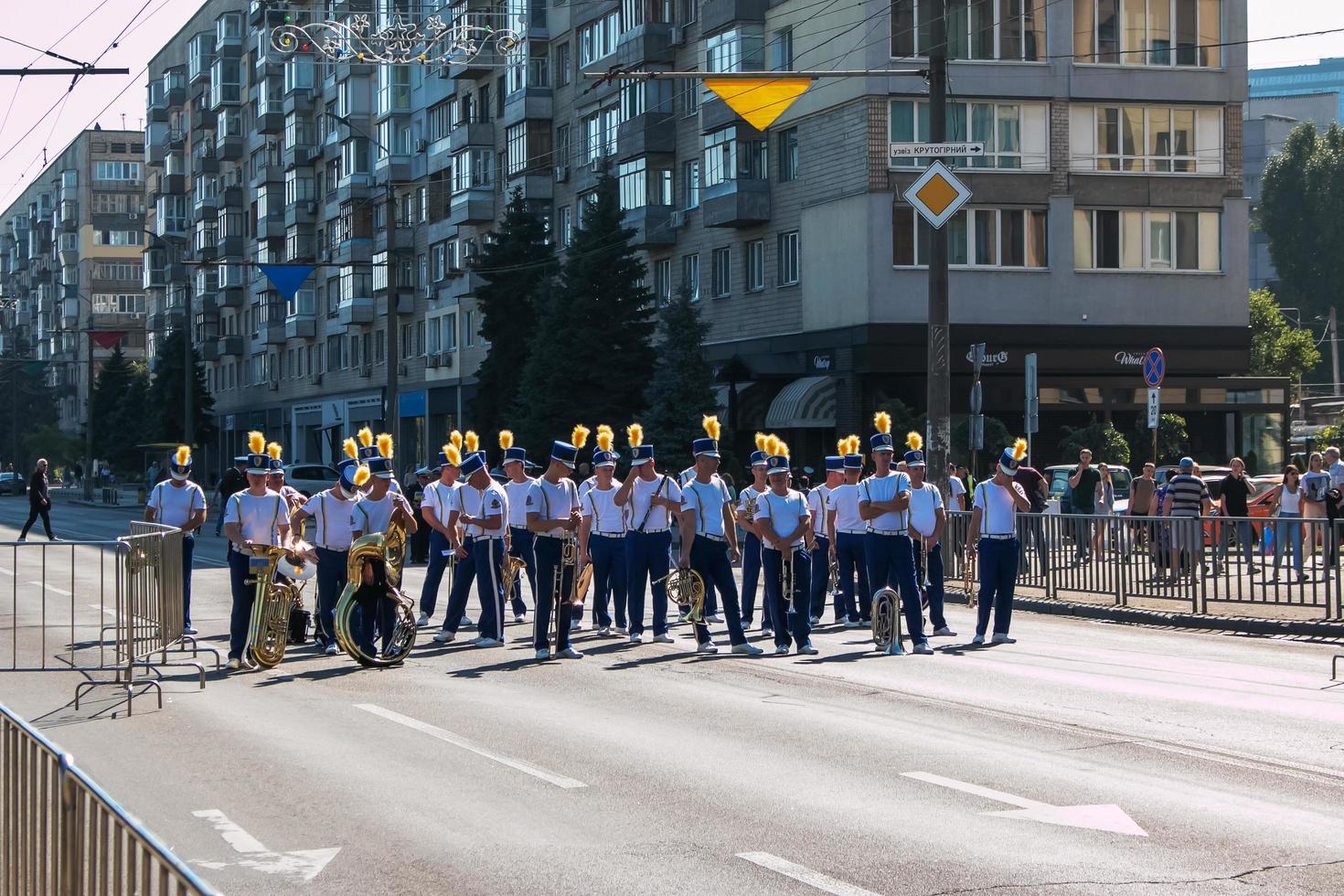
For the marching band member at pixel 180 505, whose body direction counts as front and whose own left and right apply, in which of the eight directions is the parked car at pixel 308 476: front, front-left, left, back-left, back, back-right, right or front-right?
back

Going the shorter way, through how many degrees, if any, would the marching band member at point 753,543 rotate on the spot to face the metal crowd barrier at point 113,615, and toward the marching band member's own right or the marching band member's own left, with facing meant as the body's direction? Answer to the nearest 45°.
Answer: approximately 90° to the marching band member's own right

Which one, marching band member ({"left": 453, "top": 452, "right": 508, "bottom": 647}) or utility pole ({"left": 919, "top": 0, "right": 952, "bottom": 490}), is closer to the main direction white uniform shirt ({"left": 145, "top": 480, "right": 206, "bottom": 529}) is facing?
the marching band member

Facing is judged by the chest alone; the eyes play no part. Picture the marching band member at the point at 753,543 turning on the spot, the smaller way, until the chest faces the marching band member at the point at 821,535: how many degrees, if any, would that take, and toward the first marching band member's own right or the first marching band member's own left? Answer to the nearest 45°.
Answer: approximately 90° to the first marching band member's own left

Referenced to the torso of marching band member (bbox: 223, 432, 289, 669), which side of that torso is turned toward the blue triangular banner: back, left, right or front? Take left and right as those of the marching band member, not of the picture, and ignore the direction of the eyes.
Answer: back

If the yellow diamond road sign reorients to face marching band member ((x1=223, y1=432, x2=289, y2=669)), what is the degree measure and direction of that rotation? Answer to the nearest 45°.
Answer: approximately 45° to its right

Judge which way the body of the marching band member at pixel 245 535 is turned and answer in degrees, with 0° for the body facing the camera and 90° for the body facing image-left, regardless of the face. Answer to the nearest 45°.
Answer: approximately 0°

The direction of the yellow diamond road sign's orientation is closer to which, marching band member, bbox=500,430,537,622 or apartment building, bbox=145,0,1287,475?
the marching band member

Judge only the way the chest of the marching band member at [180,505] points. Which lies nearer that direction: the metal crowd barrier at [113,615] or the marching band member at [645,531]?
the metal crowd barrier

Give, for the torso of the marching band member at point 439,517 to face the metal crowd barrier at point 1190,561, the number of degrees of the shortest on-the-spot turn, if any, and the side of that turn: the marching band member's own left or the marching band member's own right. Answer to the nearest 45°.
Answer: approximately 45° to the marching band member's own left

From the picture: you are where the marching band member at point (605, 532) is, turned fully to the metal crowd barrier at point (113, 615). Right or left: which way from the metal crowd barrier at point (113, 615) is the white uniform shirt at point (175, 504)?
right
